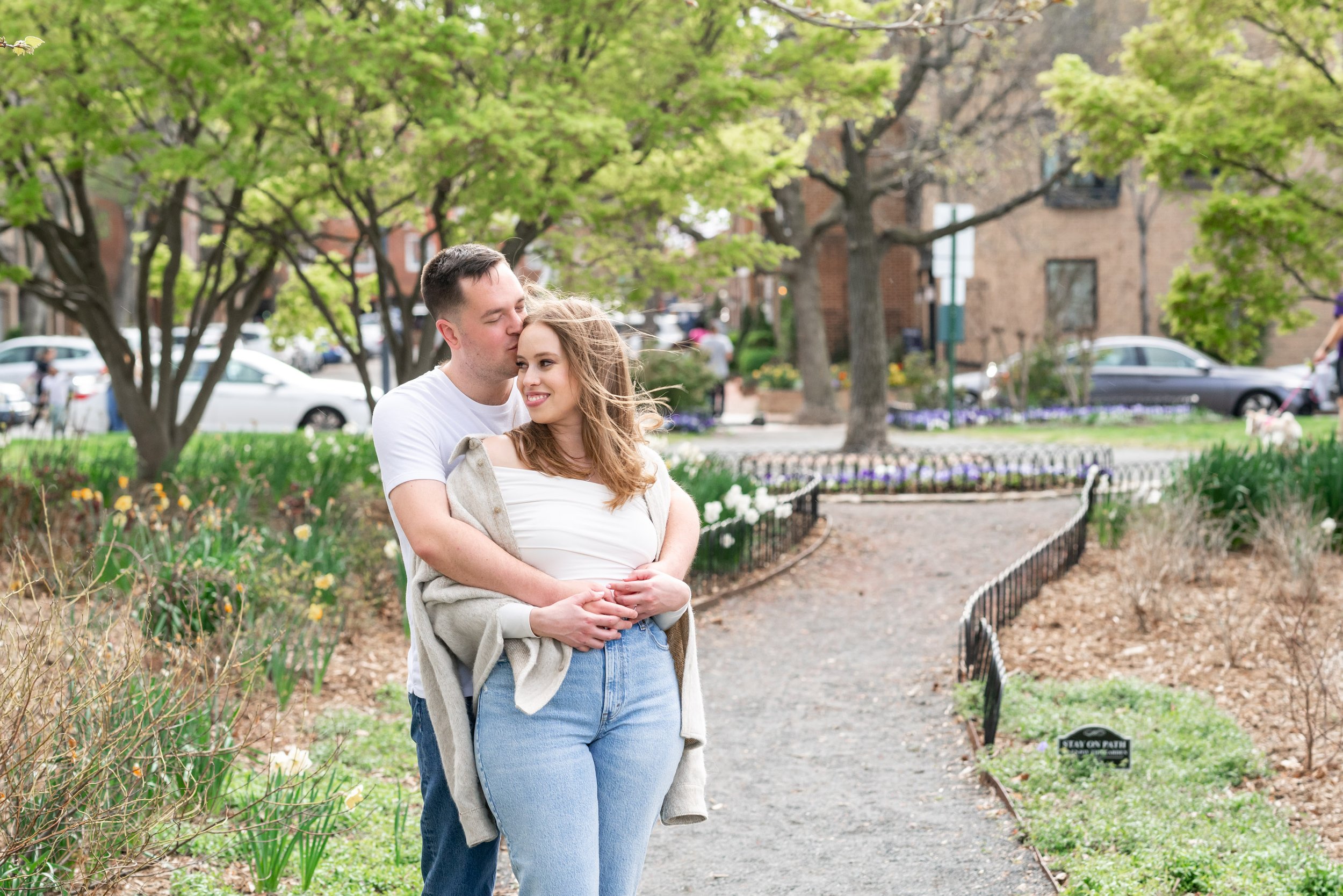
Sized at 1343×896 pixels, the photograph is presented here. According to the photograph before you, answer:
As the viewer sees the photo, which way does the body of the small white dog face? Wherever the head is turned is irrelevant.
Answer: to the viewer's left

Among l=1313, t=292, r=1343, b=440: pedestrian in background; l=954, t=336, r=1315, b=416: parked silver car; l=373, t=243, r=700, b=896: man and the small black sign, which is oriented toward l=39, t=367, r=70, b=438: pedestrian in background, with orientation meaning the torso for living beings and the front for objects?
l=1313, t=292, r=1343, b=440: pedestrian in background

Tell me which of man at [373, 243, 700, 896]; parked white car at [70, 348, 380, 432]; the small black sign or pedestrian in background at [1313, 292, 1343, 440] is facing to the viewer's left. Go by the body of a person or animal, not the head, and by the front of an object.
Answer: the pedestrian in background

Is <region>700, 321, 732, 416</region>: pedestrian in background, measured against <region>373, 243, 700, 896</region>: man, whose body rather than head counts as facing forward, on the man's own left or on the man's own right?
on the man's own left

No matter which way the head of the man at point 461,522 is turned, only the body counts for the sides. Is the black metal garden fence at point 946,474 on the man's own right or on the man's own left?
on the man's own left

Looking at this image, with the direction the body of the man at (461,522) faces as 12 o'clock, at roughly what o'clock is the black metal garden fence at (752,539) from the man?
The black metal garden fence is roughly at 8 o'clock from the man.

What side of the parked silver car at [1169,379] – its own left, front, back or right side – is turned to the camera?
right

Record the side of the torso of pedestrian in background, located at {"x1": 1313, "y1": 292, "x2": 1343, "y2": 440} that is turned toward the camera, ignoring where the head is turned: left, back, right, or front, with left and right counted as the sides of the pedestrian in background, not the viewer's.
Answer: left

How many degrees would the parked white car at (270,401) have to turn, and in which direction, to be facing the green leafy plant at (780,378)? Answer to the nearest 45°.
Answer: approximately 45° to its left
